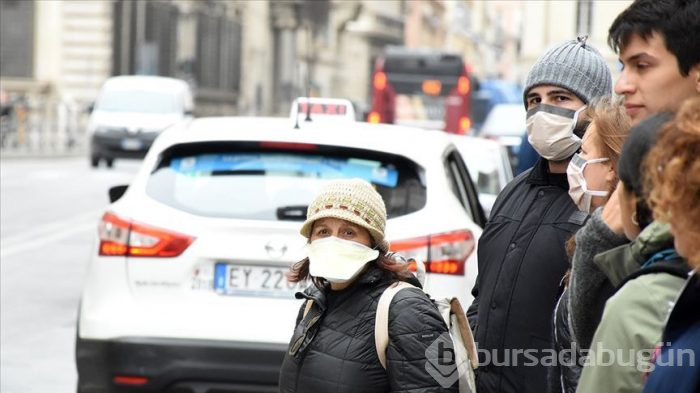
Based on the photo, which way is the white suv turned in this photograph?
away from the camera

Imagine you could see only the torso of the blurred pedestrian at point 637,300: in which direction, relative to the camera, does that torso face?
to the viewer's left

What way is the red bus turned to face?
away from the camera

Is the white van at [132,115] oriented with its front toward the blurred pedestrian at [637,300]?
yes

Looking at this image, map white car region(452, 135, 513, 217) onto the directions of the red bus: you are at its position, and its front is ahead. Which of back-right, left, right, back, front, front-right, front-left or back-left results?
back

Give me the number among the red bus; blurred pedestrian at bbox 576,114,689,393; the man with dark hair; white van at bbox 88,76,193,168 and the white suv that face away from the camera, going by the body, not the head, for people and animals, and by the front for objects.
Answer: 2

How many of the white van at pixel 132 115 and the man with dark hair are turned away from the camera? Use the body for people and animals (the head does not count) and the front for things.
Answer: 0

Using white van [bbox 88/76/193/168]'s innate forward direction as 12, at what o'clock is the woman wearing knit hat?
The woman wearing knit hat is roughly at 12 o'clock from the white van.

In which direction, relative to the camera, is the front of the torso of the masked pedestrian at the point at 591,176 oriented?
to the viewer's left

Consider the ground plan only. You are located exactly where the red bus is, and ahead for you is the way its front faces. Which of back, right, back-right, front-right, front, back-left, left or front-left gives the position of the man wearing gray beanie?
back

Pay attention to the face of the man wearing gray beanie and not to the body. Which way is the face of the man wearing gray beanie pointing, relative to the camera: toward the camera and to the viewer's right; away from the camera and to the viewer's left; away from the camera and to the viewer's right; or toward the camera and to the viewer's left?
toward the camera and to the viewer's left

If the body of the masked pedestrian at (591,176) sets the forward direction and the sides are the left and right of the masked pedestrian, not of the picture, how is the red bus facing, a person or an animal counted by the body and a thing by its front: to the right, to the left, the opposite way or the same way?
to the right

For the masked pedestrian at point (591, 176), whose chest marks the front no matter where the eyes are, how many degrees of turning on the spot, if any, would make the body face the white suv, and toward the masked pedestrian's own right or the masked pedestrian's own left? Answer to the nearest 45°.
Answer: approximately 45° to the masked pedestrian's own right

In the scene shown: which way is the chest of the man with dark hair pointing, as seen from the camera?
to the viewer's left
